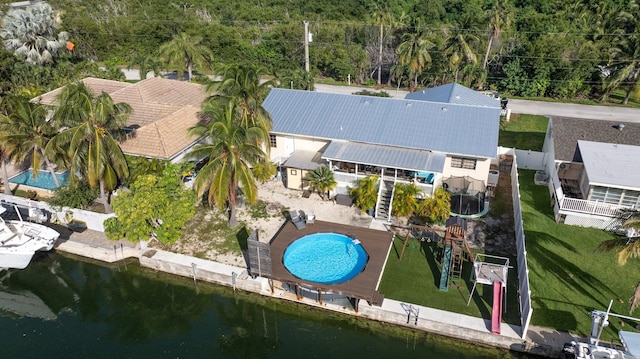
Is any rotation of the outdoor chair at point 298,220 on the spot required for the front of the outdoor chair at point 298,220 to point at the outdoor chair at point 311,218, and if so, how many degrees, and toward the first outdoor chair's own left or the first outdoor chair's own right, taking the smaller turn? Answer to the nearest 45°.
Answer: approximately 45° to the first outdoor chair's own left

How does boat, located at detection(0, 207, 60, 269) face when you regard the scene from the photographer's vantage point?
facing to the right of the viewer

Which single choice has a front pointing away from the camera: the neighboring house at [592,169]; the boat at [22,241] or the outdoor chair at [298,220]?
the neighboring house

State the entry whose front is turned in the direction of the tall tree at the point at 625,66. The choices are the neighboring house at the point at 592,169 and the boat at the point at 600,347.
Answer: the neighboring house

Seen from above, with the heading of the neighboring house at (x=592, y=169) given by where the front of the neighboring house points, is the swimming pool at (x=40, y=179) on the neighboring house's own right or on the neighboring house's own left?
on the neighboring house's own left

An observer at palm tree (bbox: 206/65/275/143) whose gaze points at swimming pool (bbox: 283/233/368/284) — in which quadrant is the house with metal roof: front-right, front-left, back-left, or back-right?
front-left

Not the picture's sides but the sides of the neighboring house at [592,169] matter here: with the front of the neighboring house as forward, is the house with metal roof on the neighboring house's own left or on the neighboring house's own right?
on the neighboring house's own left

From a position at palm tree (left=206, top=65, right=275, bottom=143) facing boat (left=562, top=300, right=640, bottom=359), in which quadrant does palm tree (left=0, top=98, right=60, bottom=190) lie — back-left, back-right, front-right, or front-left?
back-right

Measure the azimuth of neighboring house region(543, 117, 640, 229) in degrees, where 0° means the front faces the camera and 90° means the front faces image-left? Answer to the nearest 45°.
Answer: approximately 180°

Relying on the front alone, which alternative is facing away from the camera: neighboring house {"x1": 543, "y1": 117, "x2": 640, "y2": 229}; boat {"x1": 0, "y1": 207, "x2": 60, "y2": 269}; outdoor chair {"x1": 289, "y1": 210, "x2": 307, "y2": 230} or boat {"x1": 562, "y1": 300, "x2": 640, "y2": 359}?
the neighboring house

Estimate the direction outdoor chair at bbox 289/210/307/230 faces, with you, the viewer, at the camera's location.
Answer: facing the viewer and to the right of the viewer

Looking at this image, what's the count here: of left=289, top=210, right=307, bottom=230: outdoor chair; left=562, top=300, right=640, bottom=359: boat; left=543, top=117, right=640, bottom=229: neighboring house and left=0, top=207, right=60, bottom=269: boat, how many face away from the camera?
1

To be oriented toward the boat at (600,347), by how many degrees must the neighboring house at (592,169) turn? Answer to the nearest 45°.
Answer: approximately 180°

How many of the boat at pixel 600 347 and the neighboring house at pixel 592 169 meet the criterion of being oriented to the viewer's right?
1

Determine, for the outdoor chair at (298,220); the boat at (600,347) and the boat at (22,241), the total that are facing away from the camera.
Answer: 0

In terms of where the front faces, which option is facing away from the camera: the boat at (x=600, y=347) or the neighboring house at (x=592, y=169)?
the neighboring house
